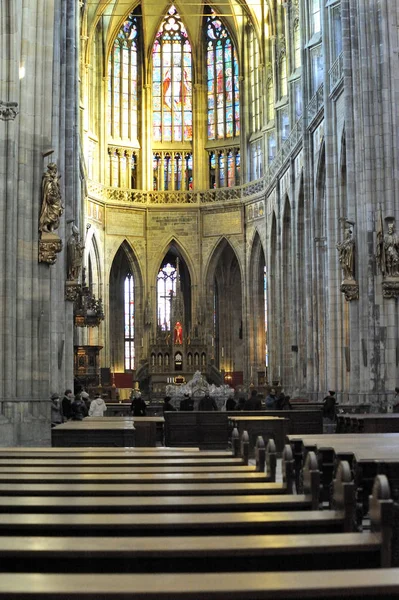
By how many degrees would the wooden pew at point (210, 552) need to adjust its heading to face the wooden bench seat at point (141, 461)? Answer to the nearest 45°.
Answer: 0° — it already faces it

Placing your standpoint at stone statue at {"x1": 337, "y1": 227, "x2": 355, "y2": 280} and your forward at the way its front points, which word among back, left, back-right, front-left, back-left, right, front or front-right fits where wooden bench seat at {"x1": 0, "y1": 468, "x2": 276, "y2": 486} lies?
front-left

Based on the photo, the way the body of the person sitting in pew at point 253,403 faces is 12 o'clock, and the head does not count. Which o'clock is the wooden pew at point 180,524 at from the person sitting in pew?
The wooden pew is roughly at 6 o'clock from the person sitting in pew.

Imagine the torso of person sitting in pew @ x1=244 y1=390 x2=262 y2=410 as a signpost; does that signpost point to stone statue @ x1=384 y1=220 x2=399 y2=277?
no

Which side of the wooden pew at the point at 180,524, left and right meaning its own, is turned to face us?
back

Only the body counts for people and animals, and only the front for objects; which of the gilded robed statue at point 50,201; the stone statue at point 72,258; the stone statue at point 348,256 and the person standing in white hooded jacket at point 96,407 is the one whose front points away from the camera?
the person standing in white hooded jacket

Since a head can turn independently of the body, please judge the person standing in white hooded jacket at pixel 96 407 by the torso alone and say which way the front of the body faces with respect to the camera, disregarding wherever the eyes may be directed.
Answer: away from the camera

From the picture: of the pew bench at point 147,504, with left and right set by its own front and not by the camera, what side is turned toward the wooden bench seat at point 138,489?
front

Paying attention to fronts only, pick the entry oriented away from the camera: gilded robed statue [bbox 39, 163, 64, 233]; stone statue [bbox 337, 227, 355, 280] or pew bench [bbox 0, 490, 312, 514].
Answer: the pew bench

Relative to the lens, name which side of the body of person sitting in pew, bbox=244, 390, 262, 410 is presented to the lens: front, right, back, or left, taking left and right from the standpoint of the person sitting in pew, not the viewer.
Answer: back

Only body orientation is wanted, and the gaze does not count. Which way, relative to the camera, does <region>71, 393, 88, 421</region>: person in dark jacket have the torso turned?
away from the camera

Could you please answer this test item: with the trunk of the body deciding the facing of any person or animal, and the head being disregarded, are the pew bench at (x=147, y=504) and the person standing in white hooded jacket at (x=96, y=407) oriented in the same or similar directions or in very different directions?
same or similar directions

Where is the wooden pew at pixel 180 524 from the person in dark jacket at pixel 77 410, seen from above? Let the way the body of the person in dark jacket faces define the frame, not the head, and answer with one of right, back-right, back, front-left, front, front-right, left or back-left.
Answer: back

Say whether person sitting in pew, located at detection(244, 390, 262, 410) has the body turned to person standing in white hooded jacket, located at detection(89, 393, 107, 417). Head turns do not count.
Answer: no

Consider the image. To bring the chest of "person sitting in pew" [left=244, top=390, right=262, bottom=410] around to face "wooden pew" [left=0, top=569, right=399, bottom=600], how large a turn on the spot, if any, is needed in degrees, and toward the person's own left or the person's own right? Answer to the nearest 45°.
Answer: approximately 180°

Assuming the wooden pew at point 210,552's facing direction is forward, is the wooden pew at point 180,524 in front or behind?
in front
